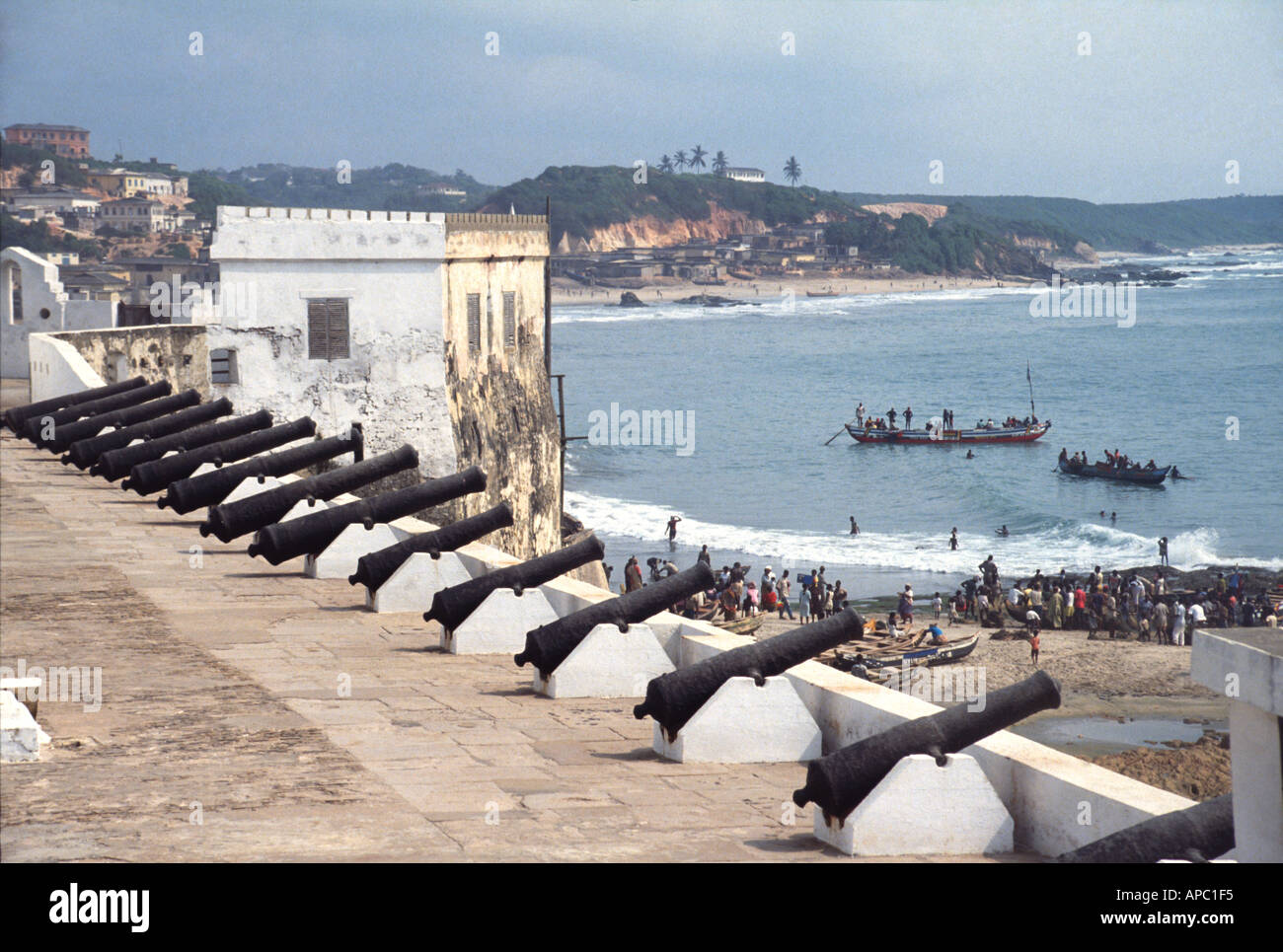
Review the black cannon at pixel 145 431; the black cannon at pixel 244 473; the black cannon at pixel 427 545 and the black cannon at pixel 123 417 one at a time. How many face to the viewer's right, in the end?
4

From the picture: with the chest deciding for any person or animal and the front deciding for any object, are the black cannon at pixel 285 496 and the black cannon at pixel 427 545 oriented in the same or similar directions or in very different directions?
same or similar directions

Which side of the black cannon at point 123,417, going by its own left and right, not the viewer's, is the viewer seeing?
right

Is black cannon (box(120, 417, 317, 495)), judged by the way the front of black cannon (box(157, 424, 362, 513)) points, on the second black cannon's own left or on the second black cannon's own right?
on the second black cannon's own left

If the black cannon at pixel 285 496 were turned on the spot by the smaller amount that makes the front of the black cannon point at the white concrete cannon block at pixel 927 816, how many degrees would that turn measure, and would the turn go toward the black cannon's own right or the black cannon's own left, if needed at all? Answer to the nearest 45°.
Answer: approximately 90° to the black cannon's own right

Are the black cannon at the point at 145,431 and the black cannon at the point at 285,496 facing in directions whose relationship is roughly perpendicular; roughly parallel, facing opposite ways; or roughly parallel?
roughly parallel

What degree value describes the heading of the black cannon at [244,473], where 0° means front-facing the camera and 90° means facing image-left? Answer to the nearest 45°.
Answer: approximately 270°

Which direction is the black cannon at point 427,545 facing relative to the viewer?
to the viewer's right

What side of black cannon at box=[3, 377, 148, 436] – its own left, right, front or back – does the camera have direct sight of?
right

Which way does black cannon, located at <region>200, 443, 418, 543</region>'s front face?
to the viewer's right

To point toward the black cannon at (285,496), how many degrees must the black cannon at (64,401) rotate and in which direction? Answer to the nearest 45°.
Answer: approximately 90° to its right

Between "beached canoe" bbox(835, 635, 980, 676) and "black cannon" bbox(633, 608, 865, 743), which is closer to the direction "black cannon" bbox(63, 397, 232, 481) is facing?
the beached canoe

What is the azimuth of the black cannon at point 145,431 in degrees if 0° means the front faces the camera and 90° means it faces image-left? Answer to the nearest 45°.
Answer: approximately 270°

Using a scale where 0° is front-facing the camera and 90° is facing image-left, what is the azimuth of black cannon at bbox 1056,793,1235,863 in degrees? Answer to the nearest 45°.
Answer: approximately 270°
